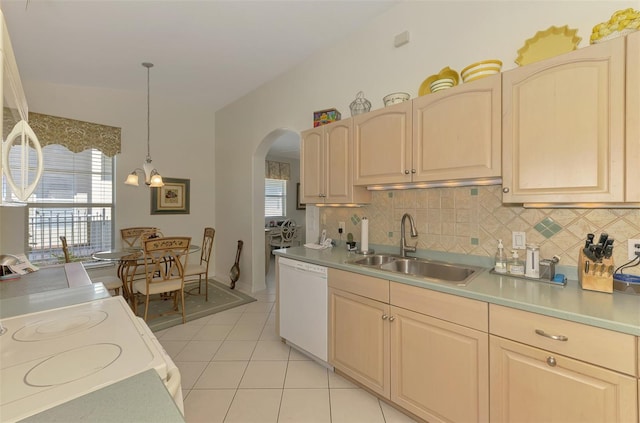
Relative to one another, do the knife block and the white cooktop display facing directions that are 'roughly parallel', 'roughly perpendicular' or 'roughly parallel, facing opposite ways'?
roughly parallel, facing opposite ways

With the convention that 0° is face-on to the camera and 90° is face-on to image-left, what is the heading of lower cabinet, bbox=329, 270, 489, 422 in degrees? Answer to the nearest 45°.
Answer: approximately 45°

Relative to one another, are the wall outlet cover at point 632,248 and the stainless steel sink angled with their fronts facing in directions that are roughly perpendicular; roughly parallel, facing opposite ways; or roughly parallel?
roughly parallel

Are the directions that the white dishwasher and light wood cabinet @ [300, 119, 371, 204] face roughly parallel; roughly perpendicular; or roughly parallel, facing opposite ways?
roughly parallel

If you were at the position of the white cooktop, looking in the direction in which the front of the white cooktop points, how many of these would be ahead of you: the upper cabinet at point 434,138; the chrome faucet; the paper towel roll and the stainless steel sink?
4

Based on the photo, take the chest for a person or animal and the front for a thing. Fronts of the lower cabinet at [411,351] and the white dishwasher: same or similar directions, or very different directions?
same or similar directions

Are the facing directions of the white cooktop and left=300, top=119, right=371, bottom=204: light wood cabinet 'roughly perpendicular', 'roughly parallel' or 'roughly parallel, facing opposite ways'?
roughly parallel, facing opposite ways

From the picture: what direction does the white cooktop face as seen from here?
to the viewer's right

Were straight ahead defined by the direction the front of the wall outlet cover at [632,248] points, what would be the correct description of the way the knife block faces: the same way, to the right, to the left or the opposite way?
the same way

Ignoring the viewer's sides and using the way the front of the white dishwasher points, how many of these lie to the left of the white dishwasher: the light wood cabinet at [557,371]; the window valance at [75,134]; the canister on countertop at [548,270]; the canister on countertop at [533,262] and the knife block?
4

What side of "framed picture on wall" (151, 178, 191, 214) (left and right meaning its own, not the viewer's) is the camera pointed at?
front

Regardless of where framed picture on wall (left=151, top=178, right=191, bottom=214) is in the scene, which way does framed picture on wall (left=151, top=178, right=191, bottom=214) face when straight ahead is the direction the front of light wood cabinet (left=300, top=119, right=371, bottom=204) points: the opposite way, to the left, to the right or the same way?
to the left

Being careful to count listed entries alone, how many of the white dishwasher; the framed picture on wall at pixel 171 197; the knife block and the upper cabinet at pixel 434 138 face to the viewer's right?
0

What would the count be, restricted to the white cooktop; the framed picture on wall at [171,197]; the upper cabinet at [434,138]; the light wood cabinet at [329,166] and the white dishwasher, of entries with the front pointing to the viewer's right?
1

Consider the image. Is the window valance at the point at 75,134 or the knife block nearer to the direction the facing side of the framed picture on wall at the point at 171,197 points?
the knife block
